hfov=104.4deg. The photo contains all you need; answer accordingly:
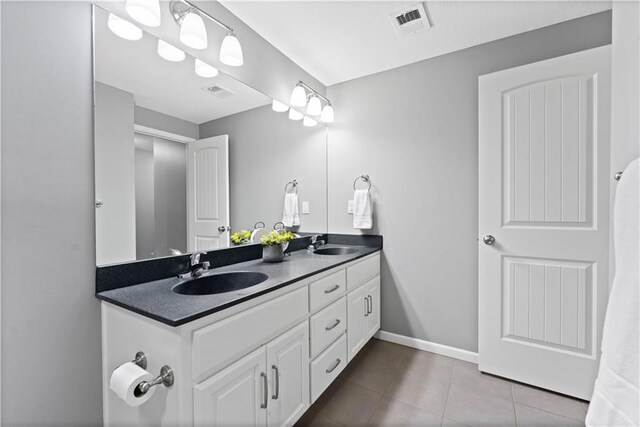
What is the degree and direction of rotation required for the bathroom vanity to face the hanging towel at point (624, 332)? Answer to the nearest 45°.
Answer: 0° — it already faces it

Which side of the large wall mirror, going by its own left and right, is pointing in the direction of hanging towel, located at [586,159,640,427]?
front

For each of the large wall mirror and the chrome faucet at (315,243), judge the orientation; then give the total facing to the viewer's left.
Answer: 0

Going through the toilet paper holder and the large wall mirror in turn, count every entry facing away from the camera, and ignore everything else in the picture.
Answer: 0

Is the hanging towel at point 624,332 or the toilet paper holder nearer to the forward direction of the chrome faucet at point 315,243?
the hanging towel

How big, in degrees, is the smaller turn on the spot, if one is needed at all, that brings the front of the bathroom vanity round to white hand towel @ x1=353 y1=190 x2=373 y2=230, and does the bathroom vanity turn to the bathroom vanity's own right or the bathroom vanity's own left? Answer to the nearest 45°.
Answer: approximately 90° to the bathroom vanity's own left

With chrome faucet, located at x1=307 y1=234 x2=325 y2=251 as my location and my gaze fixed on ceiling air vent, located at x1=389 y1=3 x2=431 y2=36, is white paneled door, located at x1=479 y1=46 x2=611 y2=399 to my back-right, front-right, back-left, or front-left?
front-left

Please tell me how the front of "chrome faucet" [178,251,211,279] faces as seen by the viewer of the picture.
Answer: facing the viewer and to the right of the viewer

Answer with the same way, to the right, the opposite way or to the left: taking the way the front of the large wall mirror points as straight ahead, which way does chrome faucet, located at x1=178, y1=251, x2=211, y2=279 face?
the same way
